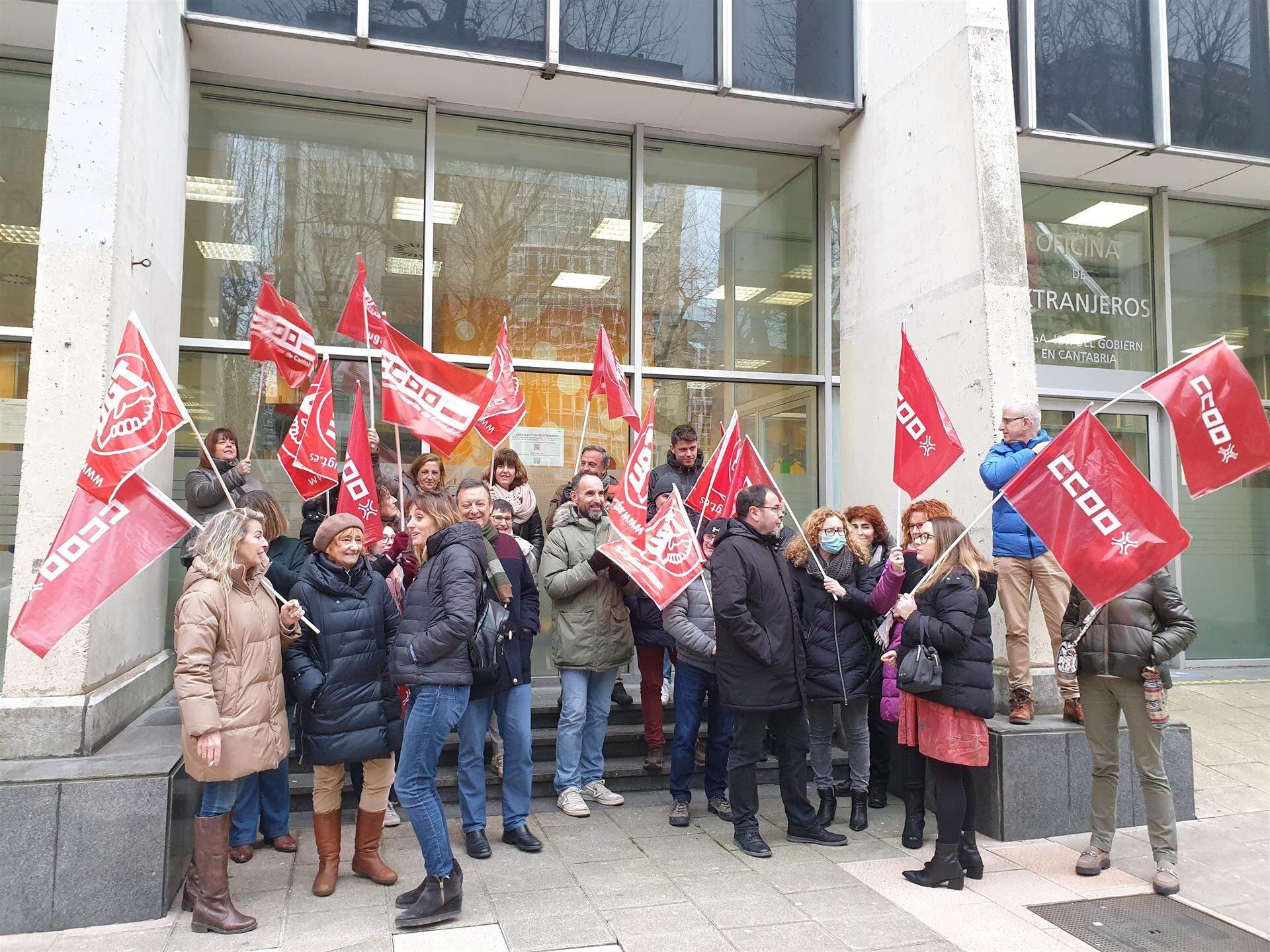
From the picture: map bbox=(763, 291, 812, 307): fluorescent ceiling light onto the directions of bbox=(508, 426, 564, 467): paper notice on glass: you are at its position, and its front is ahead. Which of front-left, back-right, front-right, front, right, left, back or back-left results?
left

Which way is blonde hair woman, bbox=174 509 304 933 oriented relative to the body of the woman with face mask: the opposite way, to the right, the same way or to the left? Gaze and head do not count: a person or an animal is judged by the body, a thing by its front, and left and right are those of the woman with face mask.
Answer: to the left

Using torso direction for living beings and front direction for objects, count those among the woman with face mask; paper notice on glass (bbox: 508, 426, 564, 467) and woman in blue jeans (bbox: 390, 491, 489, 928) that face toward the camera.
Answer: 2

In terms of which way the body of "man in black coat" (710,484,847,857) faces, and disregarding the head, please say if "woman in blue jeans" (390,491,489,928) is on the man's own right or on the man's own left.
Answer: on the man's own right

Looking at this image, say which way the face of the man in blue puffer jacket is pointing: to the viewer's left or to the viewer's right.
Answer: to the viewer's left

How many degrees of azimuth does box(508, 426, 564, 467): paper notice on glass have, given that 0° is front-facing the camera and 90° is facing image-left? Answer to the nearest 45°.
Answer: approximately 0°

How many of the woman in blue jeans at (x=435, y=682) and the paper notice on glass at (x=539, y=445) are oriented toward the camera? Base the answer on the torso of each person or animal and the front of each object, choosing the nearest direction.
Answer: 1

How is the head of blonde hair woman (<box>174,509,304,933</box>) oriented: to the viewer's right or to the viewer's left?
to the viewer's right

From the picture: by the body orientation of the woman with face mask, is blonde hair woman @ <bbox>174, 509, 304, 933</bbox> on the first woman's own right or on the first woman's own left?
on the first woman's own right
